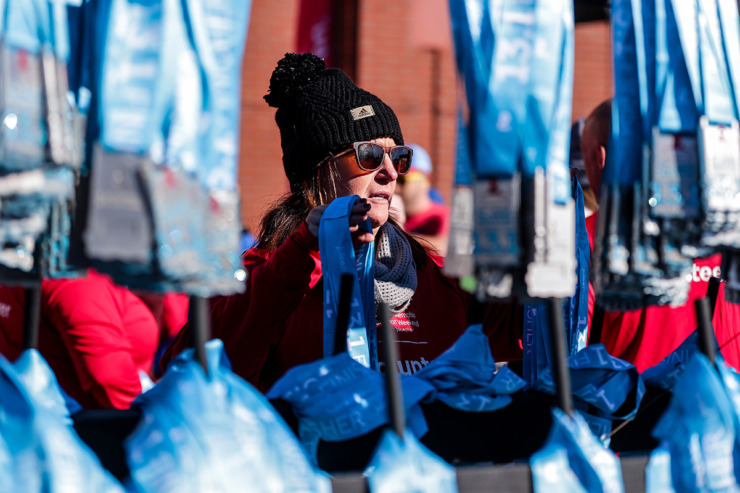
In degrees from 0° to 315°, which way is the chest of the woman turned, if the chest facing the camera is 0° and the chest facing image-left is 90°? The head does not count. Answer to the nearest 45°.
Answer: approximately 315°

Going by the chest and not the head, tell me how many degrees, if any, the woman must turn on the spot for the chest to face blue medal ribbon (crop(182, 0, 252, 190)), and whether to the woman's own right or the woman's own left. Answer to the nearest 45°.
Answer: approximately 45° to the woman's own right

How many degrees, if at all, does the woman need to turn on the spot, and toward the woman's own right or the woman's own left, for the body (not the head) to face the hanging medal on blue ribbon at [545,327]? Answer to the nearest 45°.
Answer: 0° — they already face it

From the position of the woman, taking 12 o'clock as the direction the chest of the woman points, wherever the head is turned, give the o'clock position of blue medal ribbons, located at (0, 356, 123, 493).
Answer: The blue medal ribbons is roughly at 2 o'clock from the woman.

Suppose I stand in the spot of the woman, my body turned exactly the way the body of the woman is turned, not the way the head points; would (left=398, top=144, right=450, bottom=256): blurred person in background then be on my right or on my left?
on my left

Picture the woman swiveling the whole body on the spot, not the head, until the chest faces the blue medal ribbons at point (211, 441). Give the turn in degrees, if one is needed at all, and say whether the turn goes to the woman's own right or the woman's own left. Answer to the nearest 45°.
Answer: approximately 45° to the woman's own right
